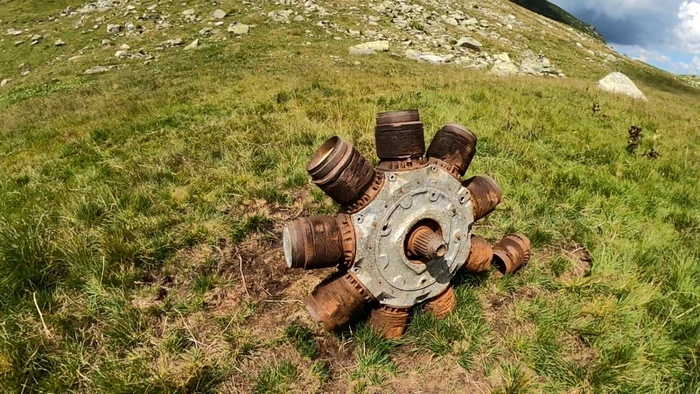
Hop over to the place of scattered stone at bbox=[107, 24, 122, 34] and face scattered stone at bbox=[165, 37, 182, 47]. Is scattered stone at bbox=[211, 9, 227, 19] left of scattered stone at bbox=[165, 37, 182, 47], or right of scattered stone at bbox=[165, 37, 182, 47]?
left

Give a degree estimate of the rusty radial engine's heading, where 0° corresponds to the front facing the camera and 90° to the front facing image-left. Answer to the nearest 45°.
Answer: approximately 315°

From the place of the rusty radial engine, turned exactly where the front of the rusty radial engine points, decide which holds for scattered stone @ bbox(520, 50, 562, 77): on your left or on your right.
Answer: on your left

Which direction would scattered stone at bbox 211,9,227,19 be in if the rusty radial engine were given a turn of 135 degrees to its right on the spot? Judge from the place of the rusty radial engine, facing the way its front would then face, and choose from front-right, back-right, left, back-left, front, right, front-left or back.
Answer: front-right

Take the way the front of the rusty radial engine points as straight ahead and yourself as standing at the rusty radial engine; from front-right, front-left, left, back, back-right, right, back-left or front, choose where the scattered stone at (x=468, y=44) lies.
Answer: back-left

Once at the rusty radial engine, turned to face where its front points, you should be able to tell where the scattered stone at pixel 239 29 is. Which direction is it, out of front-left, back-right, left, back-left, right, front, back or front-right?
back

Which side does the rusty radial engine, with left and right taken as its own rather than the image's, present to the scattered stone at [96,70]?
back

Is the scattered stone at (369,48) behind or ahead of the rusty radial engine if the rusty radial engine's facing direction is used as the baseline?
behind

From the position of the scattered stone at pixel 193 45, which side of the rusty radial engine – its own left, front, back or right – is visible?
back

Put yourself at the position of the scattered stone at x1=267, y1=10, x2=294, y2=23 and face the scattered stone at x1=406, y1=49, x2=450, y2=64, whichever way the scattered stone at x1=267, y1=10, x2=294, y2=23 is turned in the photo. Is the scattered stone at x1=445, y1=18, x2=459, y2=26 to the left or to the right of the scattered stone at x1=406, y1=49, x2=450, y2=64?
left

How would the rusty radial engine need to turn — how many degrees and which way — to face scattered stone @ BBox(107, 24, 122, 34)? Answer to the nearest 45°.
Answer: approximately 180°

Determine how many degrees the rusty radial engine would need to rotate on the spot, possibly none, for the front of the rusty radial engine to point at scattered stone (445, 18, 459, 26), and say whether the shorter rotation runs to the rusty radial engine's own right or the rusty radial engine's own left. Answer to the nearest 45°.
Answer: approximately 135° to the rusty radial engine's own left

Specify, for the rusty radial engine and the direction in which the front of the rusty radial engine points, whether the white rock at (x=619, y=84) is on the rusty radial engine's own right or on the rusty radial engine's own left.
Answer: on the rusty radial engine's own left
